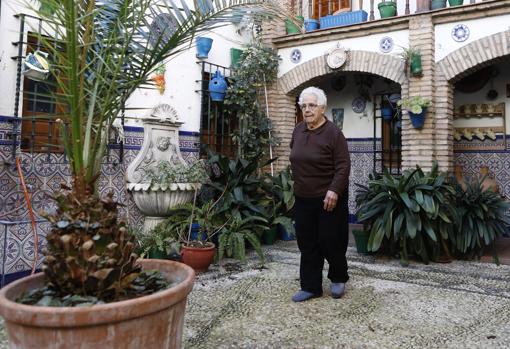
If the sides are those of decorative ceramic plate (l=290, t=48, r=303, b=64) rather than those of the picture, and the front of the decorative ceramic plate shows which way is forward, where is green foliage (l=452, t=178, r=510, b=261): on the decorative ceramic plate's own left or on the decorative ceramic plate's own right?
on the decorative ceramic plate's own left

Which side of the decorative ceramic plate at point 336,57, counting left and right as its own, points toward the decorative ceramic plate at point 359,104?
back

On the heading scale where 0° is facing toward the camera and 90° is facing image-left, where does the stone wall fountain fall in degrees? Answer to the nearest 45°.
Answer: approximately 315°

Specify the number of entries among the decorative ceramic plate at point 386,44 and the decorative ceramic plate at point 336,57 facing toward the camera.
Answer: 2

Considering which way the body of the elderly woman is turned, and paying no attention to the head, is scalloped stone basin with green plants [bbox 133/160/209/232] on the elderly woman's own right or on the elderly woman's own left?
on the elderly woman's own right

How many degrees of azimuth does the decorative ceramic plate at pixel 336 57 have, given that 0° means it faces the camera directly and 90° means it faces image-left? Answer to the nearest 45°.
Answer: approximately 0°

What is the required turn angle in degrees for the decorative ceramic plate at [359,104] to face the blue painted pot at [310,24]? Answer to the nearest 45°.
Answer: approximately 45° to its right
